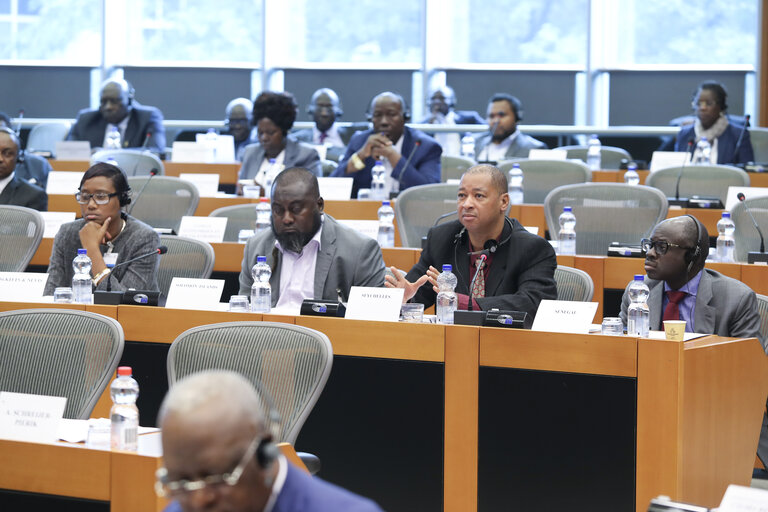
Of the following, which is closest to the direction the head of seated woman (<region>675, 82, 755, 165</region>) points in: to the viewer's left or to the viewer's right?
to the viewer's left

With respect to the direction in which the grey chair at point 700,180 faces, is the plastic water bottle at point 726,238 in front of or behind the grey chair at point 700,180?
in front

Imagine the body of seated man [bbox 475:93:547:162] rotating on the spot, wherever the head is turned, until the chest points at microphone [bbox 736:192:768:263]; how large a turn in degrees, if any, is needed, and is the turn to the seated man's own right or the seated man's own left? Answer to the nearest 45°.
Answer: approximately 45° to the seated man's own left

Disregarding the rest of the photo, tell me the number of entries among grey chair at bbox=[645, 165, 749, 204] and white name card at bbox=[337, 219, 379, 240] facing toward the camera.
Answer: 2

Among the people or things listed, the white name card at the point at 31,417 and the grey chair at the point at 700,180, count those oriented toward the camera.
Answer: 2

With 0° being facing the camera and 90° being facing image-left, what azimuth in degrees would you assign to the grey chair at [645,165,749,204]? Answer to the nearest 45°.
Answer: approximately 0°

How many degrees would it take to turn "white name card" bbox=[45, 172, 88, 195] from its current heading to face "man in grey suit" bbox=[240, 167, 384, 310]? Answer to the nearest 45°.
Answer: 0° — it already faces them

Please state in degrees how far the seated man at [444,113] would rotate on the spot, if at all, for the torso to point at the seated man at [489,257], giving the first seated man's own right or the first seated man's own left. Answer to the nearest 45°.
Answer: approximately 45° to the first seated man's own left

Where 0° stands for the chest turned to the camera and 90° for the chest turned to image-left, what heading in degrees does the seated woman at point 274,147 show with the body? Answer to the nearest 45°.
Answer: approximately 45°

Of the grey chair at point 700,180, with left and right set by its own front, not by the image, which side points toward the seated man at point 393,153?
right
